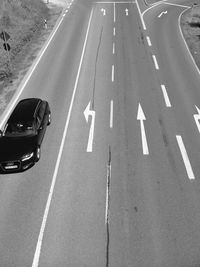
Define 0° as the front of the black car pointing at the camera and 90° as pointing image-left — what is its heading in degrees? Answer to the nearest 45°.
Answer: approximately 45°
